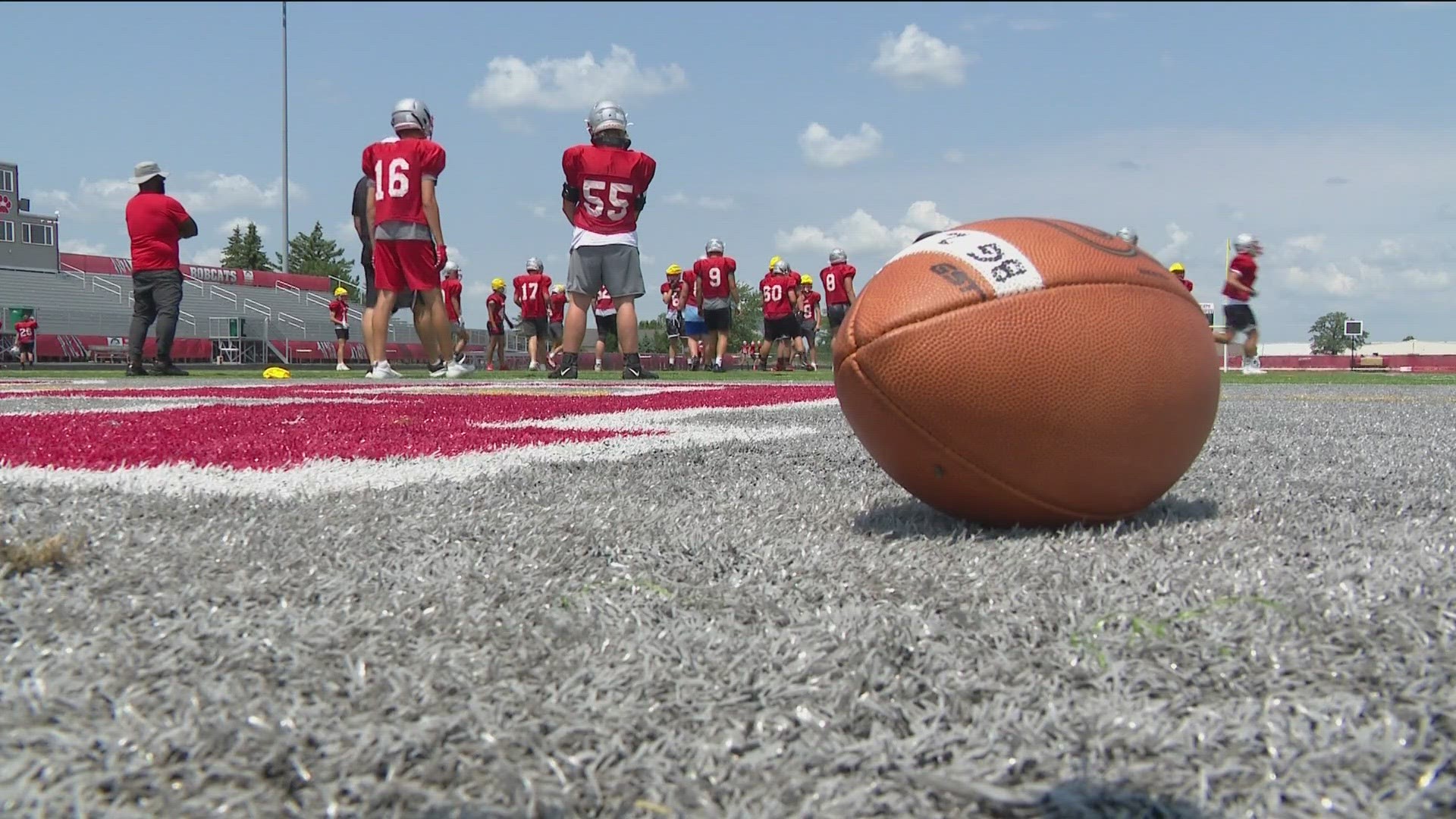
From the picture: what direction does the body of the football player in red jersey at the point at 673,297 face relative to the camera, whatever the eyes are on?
toward the camera

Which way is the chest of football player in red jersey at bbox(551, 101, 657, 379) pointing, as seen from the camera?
away from the camera

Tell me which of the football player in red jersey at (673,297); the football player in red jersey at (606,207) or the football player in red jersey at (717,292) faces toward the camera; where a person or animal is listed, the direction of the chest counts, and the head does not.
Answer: the football player in red jersey at (673,297)

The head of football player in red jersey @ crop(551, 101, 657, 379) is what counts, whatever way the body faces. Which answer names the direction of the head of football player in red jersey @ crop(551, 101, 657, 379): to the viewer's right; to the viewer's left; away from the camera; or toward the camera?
away from the camera

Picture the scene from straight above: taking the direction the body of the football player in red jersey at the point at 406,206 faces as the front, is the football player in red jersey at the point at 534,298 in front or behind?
in front

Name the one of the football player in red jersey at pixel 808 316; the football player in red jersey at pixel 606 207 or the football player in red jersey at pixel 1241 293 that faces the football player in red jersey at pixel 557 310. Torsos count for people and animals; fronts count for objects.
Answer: the football player in red jersey at pixel 606 207

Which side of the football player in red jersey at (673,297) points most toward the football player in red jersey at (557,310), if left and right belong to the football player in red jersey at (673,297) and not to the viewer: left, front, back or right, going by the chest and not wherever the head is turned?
right

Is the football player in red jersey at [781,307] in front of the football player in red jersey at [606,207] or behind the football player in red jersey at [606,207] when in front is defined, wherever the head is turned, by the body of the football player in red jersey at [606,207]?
in front

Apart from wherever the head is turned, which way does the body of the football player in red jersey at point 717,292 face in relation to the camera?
away from the camera
